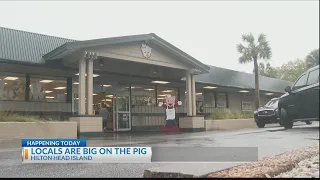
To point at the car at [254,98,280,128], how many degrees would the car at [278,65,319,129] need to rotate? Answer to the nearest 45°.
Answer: approximately 45° to its right

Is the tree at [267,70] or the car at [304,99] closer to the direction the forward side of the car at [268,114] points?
the car

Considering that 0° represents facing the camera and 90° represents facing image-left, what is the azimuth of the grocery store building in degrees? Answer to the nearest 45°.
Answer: approximately 315°

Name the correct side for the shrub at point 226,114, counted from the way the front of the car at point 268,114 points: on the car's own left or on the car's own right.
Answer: on the car's own right

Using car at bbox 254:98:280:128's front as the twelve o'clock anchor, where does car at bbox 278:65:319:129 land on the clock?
car at bbox 278:65:319:129 is roughly at 10 o'clock from car at bbox 254:98:280:128.

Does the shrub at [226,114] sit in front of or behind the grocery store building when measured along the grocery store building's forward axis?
in front

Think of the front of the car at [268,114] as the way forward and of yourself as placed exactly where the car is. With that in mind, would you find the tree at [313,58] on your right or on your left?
on your left

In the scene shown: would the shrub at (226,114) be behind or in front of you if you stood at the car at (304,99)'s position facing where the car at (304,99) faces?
in front

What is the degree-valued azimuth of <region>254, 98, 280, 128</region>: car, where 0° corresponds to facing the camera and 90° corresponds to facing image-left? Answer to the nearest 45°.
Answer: approximately 45°
